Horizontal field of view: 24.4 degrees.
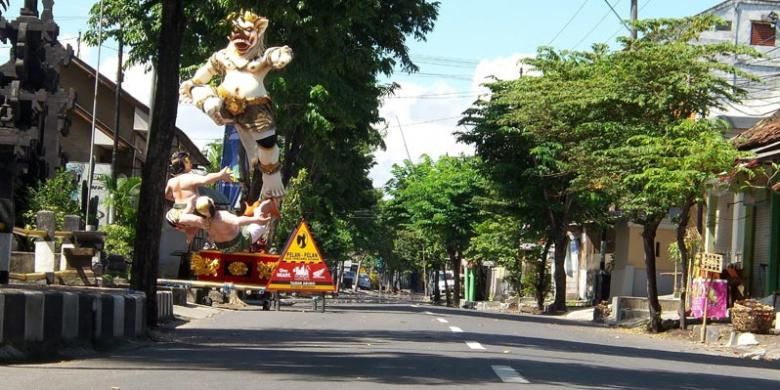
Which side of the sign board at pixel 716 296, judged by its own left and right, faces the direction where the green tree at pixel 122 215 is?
right

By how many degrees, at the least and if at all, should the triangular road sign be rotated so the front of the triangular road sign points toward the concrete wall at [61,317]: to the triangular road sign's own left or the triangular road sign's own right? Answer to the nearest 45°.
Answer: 0° — it already faces it

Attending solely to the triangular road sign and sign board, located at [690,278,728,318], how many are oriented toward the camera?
2

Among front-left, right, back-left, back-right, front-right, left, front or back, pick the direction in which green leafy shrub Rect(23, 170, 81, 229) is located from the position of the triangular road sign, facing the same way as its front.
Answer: right

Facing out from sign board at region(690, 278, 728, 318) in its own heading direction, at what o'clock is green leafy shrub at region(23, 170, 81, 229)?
The green leafy shrub is roughly at 2 o'clock from the sign board.

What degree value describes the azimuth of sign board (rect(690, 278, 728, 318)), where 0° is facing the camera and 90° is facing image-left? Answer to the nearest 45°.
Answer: approximately 0°

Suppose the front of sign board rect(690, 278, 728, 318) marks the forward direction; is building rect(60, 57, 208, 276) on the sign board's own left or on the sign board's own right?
on the sign board's own right

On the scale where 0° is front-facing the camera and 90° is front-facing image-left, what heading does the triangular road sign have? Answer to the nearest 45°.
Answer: approximately 0°

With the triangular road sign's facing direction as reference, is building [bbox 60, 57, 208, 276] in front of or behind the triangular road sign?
behind
